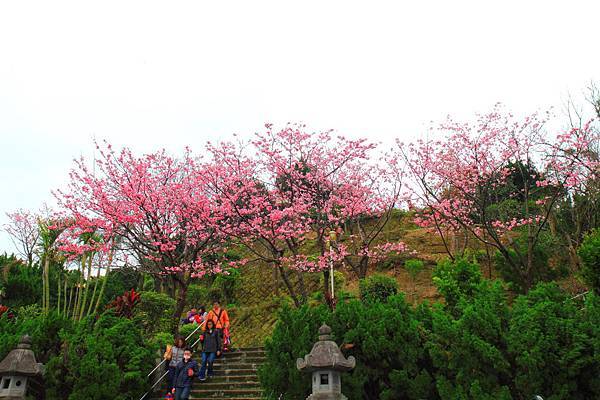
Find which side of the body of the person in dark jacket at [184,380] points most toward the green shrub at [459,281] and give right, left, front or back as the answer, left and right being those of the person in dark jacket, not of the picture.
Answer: left

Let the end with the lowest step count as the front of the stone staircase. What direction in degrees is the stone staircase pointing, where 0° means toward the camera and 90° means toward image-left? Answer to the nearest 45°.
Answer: approximately 0°

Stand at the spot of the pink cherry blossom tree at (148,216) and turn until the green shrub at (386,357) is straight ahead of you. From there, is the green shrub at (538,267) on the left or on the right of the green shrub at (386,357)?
left

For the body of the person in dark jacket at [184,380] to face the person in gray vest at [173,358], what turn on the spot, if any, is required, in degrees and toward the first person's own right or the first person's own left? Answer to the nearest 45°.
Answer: approximately 180°

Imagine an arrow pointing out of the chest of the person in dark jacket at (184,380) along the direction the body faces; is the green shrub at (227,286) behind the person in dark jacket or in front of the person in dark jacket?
behind

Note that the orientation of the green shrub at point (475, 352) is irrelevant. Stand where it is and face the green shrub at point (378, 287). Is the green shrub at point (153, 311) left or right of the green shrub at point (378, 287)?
left

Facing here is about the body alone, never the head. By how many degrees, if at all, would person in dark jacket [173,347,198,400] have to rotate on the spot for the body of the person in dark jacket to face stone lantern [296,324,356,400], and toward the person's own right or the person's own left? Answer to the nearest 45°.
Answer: approximately 45° to the person's own left

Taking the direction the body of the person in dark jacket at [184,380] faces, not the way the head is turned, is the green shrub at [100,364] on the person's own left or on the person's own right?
on the person's own right

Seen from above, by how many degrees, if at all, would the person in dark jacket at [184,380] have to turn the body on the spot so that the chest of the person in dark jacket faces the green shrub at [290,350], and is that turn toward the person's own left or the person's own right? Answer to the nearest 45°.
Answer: approximately 45° to the person's own left

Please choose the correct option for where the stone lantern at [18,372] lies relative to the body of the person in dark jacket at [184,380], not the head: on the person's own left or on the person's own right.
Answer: on the person's own right

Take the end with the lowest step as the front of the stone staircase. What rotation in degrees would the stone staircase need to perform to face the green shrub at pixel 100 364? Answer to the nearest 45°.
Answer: approximately 45° to its right

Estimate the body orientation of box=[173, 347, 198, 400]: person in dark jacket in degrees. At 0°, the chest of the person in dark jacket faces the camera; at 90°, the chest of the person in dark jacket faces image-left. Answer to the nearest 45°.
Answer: approximately 0°

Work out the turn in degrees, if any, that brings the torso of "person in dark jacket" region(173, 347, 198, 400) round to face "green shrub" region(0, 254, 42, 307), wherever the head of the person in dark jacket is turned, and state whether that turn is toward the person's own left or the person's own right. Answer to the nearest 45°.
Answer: approximately 135° to the person's own right
